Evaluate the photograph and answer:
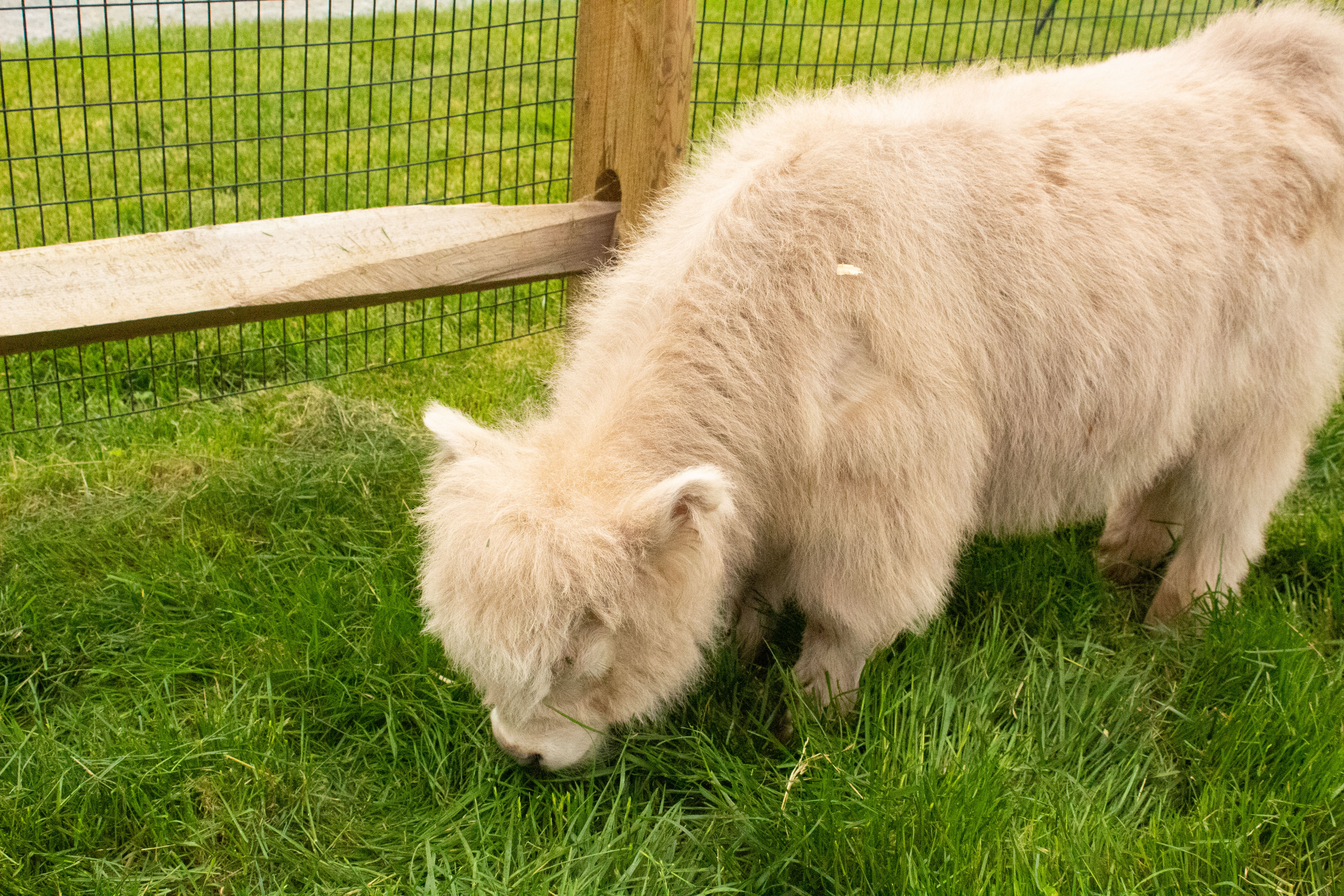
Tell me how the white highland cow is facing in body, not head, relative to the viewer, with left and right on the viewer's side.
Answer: facing the viewer and to the left of the viewer

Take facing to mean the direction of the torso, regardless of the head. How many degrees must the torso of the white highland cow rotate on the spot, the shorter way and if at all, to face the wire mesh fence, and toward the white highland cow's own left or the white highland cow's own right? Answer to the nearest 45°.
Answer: approximately 90° to the white highland cow's own right

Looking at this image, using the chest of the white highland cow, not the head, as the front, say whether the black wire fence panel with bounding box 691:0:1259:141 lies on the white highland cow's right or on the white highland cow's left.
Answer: on the white highland cow's right
